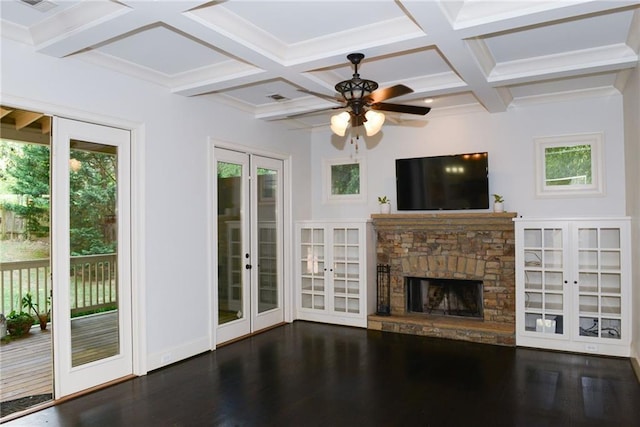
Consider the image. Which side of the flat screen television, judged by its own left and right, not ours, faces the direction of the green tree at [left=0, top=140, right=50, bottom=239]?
right

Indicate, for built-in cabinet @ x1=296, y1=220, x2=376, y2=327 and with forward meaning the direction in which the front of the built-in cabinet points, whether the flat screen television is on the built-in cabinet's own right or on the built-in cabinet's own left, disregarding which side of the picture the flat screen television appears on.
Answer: on the built-in cabinet's own left

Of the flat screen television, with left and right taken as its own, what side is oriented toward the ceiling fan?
front

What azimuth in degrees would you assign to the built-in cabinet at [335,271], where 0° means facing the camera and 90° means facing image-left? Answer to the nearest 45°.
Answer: approximately 45°

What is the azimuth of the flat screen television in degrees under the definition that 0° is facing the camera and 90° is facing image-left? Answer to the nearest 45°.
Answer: approximately 0°

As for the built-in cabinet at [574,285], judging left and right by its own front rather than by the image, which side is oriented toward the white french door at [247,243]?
right

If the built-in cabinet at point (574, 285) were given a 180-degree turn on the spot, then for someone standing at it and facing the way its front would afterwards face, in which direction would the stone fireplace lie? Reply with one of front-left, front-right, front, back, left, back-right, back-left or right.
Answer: left

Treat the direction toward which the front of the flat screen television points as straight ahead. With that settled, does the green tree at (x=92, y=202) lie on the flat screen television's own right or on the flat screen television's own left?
on the flat screen television's own right

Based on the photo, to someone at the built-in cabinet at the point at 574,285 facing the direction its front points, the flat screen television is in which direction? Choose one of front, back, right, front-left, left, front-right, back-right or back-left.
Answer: right

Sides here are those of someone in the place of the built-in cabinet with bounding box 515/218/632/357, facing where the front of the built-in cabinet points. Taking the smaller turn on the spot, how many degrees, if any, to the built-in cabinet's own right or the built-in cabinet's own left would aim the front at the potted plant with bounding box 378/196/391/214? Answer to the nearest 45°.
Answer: approximately 90° to the built-in cabinet's own right

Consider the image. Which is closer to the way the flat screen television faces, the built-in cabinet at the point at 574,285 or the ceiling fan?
the ceiling fan

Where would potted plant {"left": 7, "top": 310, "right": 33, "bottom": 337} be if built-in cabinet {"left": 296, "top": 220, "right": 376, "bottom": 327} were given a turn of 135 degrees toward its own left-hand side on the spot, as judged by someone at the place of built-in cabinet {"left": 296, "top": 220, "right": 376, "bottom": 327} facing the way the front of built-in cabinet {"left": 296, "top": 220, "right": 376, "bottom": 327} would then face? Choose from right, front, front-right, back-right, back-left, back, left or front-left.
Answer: back
